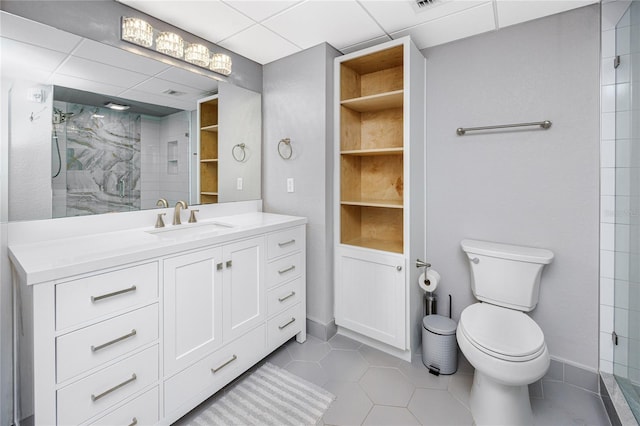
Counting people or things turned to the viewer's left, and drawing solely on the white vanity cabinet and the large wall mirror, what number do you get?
0

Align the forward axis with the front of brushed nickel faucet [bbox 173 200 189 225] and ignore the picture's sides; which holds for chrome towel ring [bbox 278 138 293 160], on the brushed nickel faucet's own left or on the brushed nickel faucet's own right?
on the brushed nickel faucet's own left

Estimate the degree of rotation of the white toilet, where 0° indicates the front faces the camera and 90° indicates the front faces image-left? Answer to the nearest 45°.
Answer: approximately 0°

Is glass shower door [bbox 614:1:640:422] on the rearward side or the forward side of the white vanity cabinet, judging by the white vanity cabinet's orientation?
on the forward side
